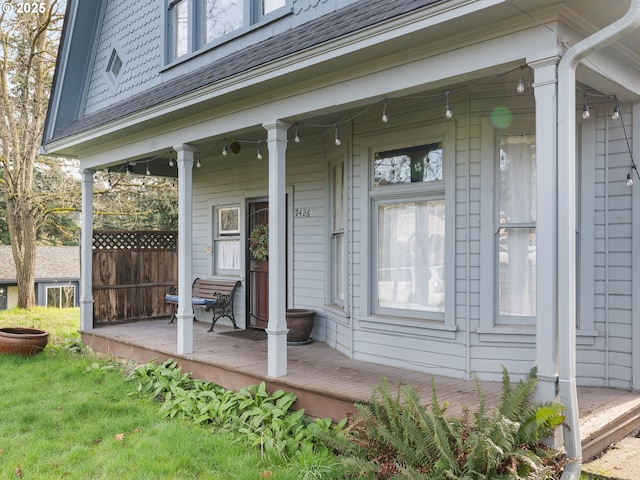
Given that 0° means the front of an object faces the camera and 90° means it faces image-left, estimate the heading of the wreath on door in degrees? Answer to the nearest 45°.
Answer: approximately 45°

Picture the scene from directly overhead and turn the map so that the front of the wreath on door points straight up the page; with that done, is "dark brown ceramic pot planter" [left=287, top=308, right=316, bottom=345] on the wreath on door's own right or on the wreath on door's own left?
on the wreath on door's own left

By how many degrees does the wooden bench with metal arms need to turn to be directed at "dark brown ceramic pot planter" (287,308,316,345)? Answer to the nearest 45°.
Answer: approximately 90° to its left

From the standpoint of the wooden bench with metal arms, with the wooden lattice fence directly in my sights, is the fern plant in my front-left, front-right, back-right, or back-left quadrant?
back-left

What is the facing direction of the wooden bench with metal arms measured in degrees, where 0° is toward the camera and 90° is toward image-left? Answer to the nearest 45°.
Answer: approximately 45°

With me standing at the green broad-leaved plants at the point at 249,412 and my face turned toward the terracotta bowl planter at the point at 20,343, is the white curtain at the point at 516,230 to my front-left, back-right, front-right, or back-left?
back-right
